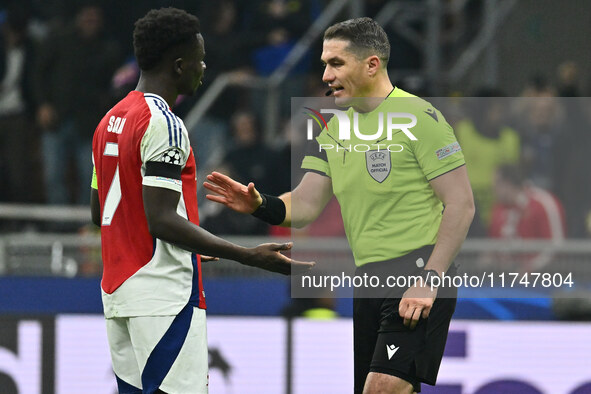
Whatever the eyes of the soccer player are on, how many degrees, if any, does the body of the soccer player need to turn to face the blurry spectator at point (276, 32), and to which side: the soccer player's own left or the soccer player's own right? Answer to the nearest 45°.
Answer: approximately 45° to the soccer player's own left

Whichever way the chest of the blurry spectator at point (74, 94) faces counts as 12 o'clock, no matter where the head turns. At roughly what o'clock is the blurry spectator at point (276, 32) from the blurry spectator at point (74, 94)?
the blurry spectator at point (276, 32) is roughly at 9 o'clock from the blurry spectator at point (74, 94).

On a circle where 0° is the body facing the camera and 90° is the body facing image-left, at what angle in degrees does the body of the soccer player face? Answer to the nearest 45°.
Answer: approximately 225°

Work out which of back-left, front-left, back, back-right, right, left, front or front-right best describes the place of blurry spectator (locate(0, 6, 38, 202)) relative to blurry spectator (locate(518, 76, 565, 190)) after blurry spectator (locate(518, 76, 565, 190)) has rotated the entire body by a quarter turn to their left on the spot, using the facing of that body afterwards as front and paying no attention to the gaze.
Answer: back

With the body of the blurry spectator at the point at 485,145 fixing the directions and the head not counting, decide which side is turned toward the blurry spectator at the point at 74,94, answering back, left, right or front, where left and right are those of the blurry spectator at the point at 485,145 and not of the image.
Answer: right

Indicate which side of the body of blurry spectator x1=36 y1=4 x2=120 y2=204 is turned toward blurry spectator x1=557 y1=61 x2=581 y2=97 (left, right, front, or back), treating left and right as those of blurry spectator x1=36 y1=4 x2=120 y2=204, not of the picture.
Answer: left

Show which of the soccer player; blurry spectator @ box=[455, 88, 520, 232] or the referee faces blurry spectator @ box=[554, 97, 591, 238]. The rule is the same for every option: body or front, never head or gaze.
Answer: the soccer player

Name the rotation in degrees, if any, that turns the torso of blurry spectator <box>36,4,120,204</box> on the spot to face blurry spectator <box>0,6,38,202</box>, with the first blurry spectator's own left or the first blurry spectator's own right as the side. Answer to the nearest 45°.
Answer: approximately 135° to the first blurry spectator's own right

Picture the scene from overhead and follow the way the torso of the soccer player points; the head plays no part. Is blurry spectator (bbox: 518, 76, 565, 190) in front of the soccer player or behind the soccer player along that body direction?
in front

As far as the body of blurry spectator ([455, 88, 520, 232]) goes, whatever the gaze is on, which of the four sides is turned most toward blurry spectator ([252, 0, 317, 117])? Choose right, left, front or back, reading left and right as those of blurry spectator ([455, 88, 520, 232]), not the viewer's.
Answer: right

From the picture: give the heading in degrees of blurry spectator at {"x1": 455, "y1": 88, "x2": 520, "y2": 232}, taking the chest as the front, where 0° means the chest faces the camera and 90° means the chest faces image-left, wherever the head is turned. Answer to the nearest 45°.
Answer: approximately 0°

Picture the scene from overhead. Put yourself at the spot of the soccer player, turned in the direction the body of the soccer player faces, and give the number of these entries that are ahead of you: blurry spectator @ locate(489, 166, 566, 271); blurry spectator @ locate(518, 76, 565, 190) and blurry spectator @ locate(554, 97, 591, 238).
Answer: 3

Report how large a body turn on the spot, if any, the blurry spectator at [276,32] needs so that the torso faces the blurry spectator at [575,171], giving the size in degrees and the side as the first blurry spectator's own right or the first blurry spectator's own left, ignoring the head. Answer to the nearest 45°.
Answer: approximately 45° to the first blurry spectator's own left
